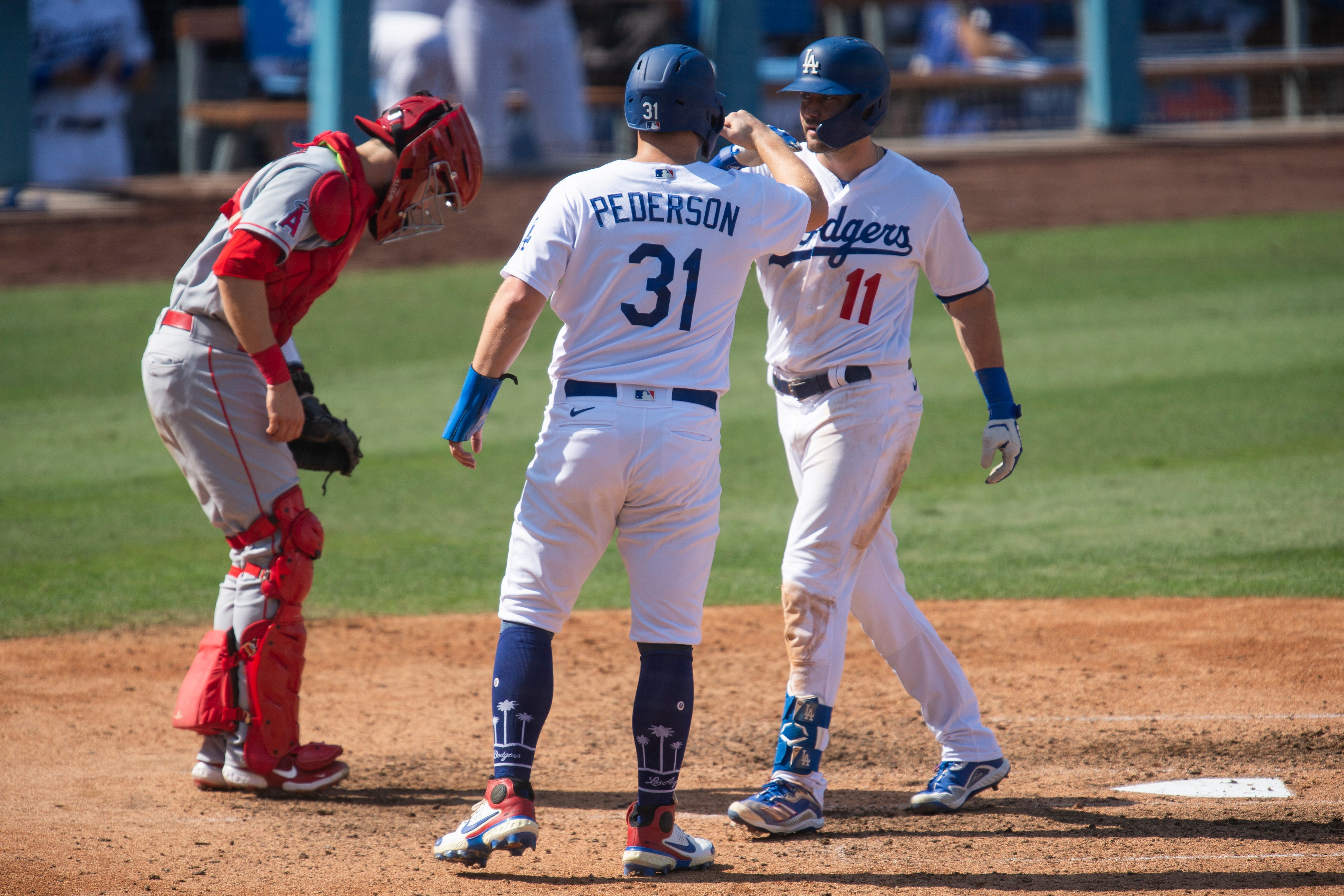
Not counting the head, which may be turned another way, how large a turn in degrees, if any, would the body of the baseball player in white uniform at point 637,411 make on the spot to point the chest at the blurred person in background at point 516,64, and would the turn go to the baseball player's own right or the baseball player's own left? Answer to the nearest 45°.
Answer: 0° — they already face them

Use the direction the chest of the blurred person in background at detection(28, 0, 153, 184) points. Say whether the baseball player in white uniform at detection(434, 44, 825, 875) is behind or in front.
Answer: in front

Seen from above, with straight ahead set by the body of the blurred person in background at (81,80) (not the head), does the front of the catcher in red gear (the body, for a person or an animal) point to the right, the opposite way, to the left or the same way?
to the left

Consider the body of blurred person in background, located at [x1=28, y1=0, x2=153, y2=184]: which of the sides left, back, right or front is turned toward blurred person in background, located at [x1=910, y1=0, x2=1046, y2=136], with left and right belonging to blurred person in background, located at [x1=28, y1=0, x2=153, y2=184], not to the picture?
left

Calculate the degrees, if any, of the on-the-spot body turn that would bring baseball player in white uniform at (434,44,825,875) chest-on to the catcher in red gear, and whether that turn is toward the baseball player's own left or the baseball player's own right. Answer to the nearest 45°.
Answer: approximately 45° to the baseball player's own left

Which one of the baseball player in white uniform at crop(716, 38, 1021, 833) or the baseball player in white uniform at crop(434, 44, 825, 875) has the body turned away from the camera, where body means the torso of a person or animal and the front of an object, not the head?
the baseball player in white uniform at crop(434, 44, 825, 875)

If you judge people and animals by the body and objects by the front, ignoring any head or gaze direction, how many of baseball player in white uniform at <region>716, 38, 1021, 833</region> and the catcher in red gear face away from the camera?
0

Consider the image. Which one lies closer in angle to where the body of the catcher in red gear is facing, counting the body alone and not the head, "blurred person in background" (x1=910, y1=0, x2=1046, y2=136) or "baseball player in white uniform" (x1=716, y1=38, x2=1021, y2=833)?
the baseball player in white uniform

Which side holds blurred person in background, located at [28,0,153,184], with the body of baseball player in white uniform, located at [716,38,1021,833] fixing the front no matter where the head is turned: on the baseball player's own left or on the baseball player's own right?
on the baseball player's own right

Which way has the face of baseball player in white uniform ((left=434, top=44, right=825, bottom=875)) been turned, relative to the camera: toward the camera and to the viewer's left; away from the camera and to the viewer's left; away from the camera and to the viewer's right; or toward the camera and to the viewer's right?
away from the camera and to the viewer's right

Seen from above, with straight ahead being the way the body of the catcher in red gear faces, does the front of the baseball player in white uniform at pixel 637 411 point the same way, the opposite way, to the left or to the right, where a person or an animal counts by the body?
to the left

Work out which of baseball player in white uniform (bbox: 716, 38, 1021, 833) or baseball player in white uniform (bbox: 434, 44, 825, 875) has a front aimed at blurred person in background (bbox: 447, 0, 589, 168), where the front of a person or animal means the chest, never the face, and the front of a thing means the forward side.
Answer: baseball player in white uniform (bbox: 434, 44, 825, 875)
